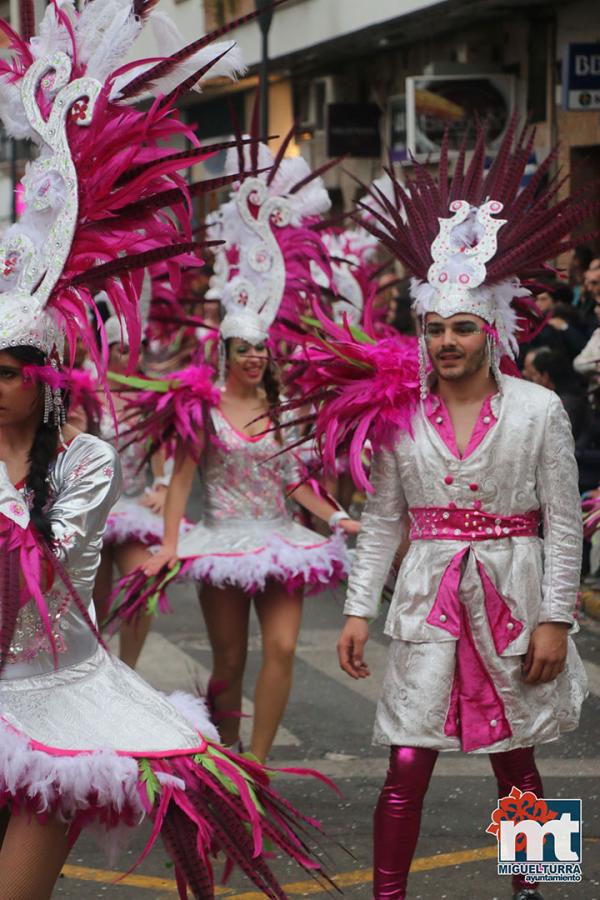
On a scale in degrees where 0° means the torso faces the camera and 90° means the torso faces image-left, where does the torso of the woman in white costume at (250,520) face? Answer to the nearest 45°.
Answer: approximately 0°

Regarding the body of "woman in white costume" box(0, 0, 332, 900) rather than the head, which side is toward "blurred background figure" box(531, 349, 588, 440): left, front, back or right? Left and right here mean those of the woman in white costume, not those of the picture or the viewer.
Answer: back

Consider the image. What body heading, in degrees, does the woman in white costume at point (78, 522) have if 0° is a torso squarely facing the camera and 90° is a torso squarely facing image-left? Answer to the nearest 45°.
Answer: approximately 45°

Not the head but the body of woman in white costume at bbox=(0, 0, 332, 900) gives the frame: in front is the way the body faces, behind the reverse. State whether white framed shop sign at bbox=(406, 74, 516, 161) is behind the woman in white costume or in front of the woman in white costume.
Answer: behind

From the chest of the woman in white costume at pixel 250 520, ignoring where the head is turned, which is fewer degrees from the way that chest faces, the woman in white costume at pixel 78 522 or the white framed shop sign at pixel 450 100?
the woman in white costume

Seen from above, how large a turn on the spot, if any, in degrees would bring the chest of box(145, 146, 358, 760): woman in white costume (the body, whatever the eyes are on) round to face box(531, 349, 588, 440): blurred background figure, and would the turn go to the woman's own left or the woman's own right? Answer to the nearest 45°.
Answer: approximately 135° to the woman's own left
